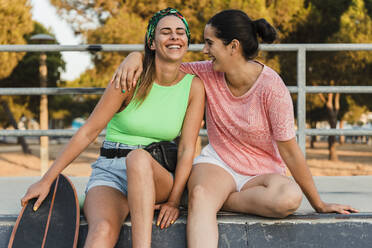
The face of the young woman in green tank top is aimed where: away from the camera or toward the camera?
toward the camera

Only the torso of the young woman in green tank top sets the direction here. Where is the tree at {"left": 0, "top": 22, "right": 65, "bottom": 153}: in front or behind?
behind

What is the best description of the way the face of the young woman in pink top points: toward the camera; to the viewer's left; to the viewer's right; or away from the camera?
to the viewer's left

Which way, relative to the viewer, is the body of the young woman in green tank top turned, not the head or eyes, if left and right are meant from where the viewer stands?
facing the viewer
